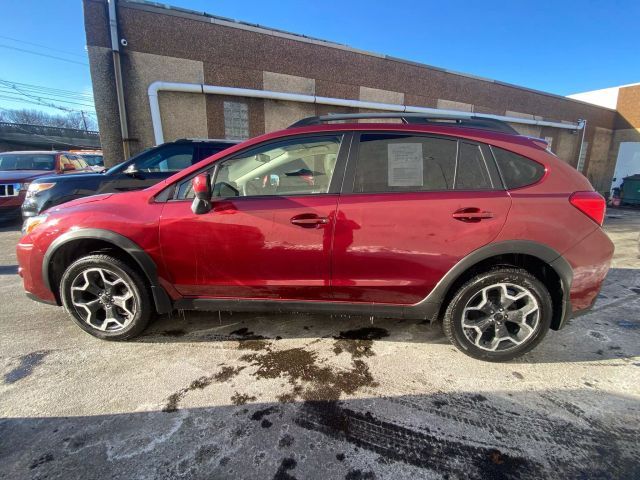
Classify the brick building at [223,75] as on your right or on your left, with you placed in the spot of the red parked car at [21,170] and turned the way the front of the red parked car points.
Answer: on your left

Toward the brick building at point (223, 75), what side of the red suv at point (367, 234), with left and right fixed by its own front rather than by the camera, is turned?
right

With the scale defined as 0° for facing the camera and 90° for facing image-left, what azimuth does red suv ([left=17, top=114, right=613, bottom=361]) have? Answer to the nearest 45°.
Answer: approximately 90°

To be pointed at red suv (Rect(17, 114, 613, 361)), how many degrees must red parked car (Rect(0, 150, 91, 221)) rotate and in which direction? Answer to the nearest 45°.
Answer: approximately 45° to its left

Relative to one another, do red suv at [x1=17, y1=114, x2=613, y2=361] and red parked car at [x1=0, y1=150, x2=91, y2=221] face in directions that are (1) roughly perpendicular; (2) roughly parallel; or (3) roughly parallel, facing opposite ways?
roughly perpendicular
